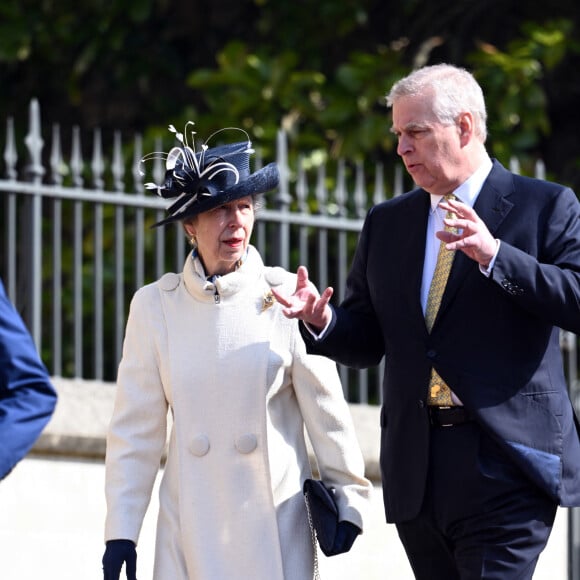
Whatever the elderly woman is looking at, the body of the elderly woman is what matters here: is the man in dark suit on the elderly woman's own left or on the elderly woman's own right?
on the elderly woman's own left

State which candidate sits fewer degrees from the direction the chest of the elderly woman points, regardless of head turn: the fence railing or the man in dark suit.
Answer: the man in dark suit

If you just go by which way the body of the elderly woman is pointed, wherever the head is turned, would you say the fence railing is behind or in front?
behind

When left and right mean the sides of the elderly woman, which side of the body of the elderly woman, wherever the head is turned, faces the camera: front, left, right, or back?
front
